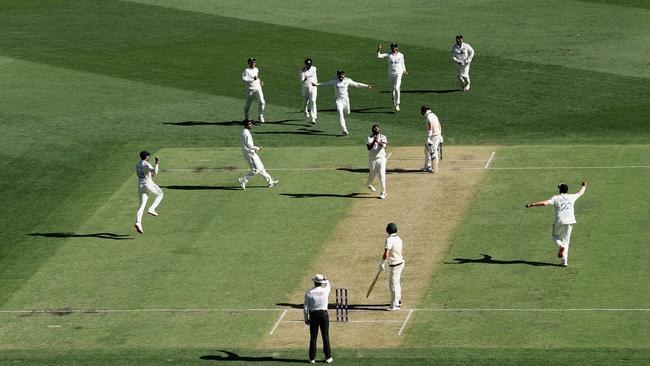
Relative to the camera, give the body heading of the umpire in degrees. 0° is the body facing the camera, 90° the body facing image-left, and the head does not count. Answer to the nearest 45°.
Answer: approximately 180°

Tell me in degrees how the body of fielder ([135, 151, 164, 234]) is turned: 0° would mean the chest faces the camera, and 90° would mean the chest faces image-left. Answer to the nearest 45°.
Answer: approximately 225°

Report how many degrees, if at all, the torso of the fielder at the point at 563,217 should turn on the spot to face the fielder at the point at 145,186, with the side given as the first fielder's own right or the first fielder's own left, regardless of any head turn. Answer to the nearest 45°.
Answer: approximately 90° to the first fielder's own left

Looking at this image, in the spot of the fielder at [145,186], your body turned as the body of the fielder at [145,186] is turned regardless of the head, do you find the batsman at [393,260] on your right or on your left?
on your right

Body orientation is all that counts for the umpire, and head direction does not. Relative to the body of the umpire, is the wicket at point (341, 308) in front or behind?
in front

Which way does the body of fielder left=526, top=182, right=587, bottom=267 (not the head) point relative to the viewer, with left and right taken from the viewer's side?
facing away from the viewer

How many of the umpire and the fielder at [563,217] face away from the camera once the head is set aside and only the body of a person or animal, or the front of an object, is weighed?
2
